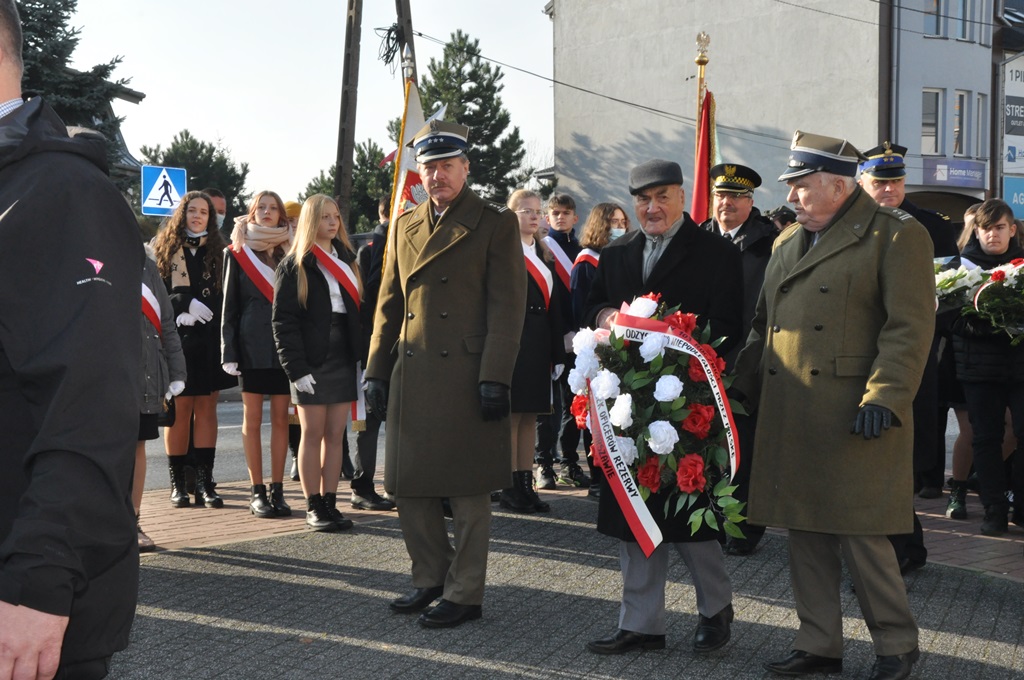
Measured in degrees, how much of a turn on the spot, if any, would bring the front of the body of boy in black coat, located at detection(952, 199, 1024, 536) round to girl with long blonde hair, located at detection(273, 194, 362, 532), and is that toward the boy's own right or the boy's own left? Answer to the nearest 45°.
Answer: approximately 45° to the boy's own right

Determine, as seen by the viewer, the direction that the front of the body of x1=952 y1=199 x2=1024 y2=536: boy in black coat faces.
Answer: toward the camera

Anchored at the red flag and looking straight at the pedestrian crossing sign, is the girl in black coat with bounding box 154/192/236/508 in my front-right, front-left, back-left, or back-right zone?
front-left

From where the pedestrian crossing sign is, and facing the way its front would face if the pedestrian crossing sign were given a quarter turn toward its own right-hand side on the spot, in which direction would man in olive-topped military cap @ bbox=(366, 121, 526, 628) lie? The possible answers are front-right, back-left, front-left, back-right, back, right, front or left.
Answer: left

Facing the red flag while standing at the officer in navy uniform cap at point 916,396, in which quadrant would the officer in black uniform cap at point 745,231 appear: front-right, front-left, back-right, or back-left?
front-left

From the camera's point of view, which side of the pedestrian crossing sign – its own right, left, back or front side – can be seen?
front

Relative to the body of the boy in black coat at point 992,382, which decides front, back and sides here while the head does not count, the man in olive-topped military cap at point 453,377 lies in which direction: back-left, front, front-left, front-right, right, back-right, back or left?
front-right

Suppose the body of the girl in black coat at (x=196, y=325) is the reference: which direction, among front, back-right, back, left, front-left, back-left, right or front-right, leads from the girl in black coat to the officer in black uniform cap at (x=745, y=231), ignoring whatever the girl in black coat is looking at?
front-left

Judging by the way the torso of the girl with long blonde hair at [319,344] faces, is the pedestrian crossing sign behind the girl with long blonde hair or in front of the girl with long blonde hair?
behind

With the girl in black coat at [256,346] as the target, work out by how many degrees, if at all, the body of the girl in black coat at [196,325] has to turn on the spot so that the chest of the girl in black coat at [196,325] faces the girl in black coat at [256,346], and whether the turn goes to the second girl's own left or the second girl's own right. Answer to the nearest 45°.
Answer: approximately 45° to the second girl's own left

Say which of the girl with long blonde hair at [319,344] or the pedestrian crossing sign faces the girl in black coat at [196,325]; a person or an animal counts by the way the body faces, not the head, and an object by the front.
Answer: the pedestrian crossing sign

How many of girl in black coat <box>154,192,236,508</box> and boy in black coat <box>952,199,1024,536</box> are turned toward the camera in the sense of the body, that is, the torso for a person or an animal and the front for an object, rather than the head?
2

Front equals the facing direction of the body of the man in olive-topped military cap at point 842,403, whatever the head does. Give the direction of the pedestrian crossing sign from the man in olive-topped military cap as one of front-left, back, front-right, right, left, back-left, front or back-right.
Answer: right

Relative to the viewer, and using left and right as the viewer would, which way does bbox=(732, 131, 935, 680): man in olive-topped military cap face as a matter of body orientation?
facing the viewer and to the left of the viewer

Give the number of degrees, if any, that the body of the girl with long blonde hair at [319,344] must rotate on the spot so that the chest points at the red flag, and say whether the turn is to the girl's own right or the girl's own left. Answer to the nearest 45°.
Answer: approximately 90° to the girl's own left

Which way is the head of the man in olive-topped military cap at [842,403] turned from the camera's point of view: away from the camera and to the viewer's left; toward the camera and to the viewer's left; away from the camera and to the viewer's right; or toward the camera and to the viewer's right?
toward the camera and to the viewer's left
